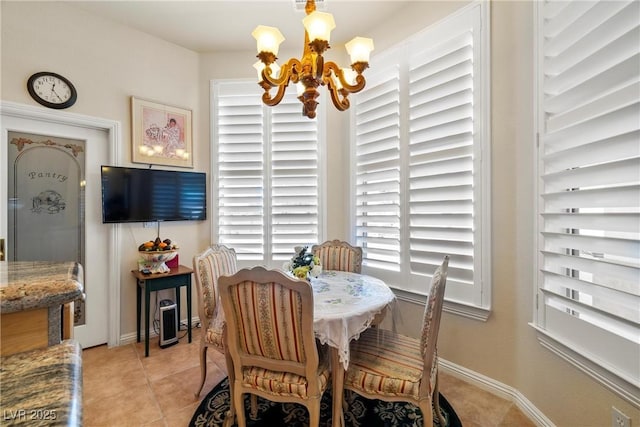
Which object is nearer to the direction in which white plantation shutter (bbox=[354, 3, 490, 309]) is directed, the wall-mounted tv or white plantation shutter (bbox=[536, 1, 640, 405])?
the wall-mounted tv

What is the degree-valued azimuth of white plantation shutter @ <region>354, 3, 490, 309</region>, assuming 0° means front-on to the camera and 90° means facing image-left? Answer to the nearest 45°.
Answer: approximately 45°

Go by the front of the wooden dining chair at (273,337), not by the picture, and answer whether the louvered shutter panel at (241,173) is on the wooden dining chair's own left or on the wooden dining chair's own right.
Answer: on the wooden dining chair's own left

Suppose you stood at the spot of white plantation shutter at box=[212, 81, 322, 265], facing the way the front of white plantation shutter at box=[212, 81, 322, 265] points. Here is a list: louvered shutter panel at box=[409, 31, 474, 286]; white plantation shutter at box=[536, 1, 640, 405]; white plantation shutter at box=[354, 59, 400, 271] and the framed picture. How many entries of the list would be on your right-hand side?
1

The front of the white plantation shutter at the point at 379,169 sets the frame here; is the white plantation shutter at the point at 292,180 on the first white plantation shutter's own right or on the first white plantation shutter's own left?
on the first white plantation shutter's own right

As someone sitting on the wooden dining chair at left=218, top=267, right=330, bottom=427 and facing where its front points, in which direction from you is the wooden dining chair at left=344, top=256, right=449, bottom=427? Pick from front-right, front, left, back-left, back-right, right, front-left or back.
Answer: front-right

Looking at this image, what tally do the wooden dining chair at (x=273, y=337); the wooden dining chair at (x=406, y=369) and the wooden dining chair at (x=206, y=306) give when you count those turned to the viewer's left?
1

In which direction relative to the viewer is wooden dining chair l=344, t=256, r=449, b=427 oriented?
to the viewer's left

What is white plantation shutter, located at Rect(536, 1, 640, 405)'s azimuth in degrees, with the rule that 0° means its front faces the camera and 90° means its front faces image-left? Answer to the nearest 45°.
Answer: approximately 45°

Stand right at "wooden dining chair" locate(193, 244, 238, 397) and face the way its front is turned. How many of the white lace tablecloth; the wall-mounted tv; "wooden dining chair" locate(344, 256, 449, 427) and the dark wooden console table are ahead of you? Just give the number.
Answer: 2

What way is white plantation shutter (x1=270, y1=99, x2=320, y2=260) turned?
toward the camera

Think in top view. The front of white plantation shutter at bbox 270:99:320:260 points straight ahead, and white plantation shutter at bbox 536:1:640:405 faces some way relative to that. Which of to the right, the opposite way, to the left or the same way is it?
to the right

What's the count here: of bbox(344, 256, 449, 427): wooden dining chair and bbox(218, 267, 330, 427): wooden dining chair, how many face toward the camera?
0

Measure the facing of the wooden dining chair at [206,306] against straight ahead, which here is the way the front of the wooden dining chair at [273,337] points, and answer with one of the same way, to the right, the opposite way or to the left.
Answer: to the right

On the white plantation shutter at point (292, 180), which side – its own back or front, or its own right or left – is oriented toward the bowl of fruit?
right
